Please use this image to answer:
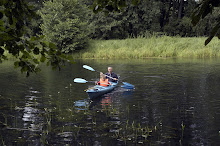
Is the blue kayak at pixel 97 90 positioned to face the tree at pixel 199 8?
no

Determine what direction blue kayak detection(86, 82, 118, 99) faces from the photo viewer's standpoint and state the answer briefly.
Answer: facing the viewer and to the left of the viewer

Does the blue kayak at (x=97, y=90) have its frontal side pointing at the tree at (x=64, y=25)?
no
